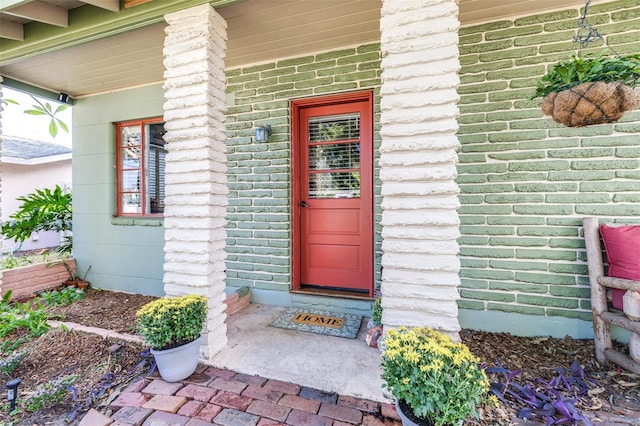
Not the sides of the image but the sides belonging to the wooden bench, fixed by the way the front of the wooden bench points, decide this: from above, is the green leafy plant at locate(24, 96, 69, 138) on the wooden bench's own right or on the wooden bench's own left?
on the wooden bench's own right

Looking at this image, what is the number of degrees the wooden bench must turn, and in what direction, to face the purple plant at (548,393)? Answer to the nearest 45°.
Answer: approximately 45° to its right

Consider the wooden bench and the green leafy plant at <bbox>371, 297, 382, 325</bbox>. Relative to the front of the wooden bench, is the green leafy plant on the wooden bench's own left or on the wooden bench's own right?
on the wooden bench's own right

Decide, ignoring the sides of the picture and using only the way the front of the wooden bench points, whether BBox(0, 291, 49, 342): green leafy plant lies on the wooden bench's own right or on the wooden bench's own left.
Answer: on the wooden bench's own right

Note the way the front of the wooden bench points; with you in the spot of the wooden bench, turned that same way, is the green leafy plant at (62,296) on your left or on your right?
on your right

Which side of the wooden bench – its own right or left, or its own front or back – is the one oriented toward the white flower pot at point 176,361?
right

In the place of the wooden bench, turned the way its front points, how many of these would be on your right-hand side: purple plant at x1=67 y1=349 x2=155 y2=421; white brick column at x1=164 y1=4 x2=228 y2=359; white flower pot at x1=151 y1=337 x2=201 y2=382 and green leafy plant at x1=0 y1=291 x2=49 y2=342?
4

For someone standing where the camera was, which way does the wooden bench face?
facing the viewer and to the right of the viewer

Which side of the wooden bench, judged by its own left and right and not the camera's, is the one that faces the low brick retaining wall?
right
